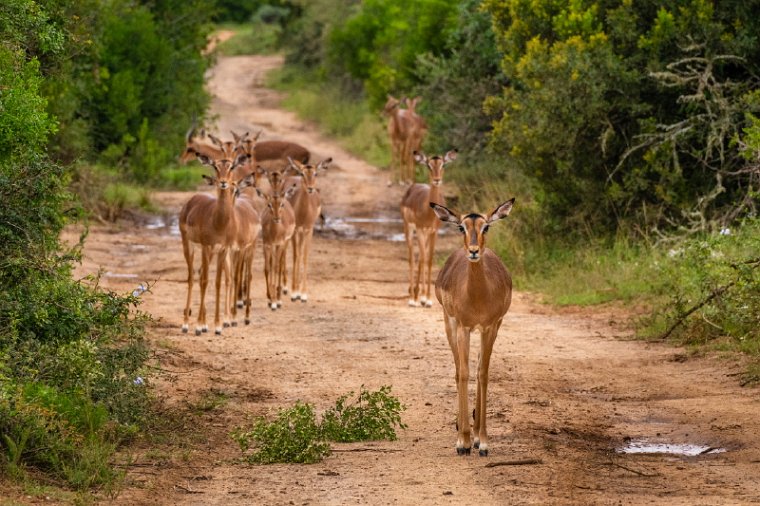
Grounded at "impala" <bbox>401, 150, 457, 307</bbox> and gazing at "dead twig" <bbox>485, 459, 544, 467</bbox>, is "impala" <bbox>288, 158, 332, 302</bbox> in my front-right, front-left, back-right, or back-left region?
back-right

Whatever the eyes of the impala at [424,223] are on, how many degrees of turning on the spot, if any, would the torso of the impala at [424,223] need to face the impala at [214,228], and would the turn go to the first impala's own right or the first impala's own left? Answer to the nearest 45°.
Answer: approximately 90° to the first impala's own right

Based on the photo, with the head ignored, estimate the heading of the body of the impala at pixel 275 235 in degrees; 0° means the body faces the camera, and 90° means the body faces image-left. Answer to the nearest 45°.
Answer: approximately 0°

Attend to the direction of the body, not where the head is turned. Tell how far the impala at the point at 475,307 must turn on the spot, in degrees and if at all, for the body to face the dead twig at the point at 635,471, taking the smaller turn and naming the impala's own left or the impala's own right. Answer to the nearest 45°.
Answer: approximately 45° to the impala's own left

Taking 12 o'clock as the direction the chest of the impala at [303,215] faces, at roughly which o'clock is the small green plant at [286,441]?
The small green plant is roughly at 12 o'clock from the impala.

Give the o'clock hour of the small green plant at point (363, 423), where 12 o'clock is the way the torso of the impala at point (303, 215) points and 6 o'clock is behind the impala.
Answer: The small green plant is roughly at 12 o'clock from the impala.

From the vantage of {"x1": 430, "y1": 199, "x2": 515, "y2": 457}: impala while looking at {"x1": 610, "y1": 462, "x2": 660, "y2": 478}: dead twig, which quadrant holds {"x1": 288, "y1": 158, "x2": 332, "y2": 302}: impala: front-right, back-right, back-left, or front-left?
back-left

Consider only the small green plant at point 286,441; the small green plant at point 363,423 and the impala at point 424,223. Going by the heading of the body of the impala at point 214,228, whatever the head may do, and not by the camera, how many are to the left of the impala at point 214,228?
1
